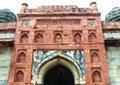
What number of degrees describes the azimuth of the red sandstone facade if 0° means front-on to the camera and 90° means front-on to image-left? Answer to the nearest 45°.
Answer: approximately 0°
